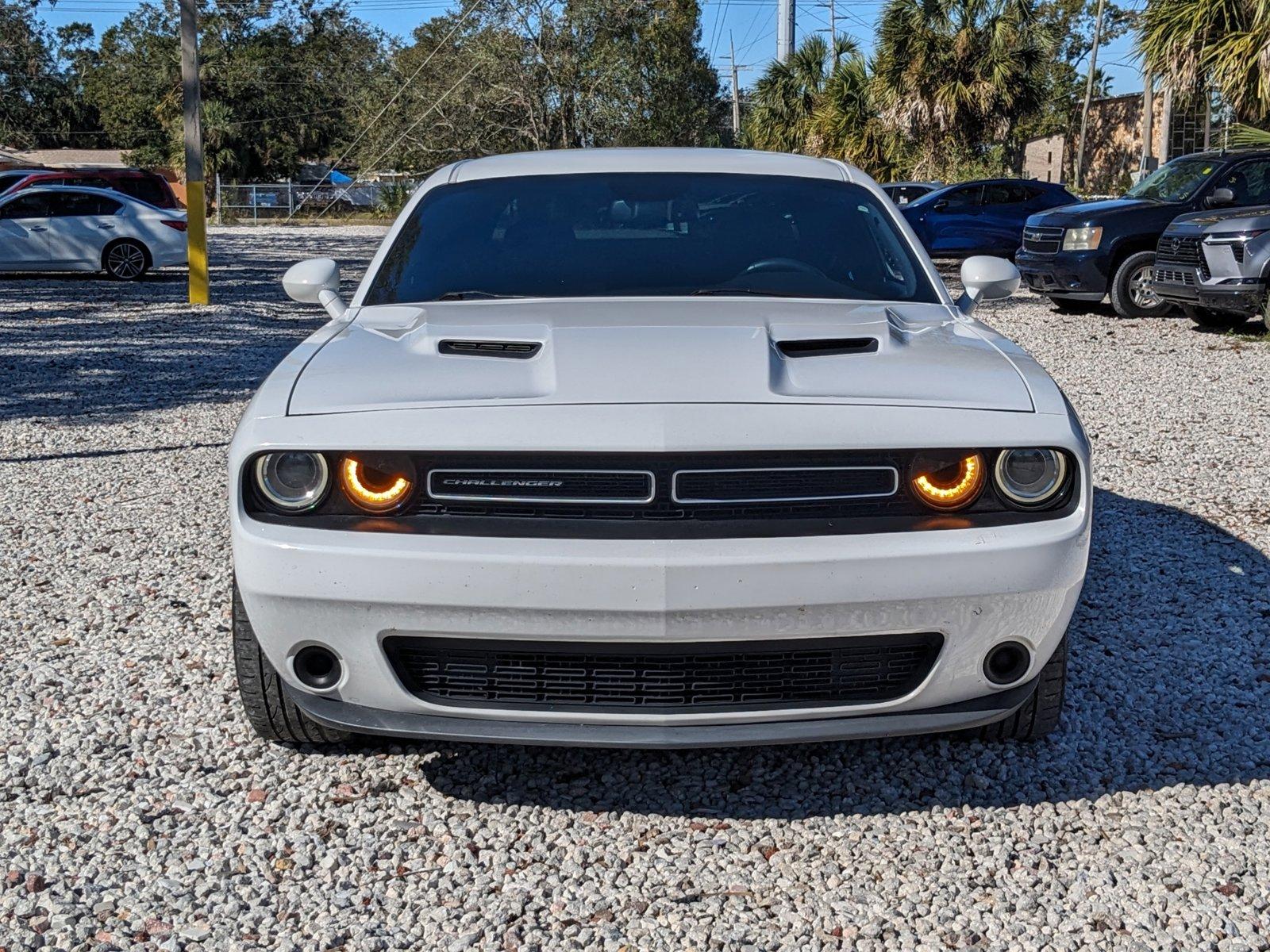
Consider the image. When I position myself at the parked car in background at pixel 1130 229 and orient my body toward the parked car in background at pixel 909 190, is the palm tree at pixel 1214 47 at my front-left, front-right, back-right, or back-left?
front-right

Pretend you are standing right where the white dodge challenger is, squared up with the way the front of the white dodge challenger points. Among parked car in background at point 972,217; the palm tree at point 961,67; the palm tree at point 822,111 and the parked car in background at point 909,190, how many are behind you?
4

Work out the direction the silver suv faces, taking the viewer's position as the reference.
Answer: facing the viewer and to the left of the viewer

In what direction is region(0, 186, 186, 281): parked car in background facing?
to the viewer's left

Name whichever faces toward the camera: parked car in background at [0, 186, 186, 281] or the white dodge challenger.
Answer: the white dodge challenger

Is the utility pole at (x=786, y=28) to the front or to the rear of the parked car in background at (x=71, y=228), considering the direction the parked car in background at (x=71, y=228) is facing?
to the rear

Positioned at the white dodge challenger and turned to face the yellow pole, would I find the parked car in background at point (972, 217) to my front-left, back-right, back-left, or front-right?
front-right

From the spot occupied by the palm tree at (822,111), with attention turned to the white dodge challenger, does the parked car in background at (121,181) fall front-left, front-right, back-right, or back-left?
front-right

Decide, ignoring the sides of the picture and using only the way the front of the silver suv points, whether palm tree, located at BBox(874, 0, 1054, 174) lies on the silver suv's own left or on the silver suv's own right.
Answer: on the silver suv's own right

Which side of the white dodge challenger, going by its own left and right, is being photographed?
front

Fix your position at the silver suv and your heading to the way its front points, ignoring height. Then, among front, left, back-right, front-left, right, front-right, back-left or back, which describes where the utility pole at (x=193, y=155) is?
front-right

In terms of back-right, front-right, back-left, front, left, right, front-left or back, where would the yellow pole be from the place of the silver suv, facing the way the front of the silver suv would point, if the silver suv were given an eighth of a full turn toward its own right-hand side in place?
front

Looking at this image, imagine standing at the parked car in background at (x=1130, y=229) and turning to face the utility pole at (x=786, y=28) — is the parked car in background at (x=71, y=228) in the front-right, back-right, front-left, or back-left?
front-left
